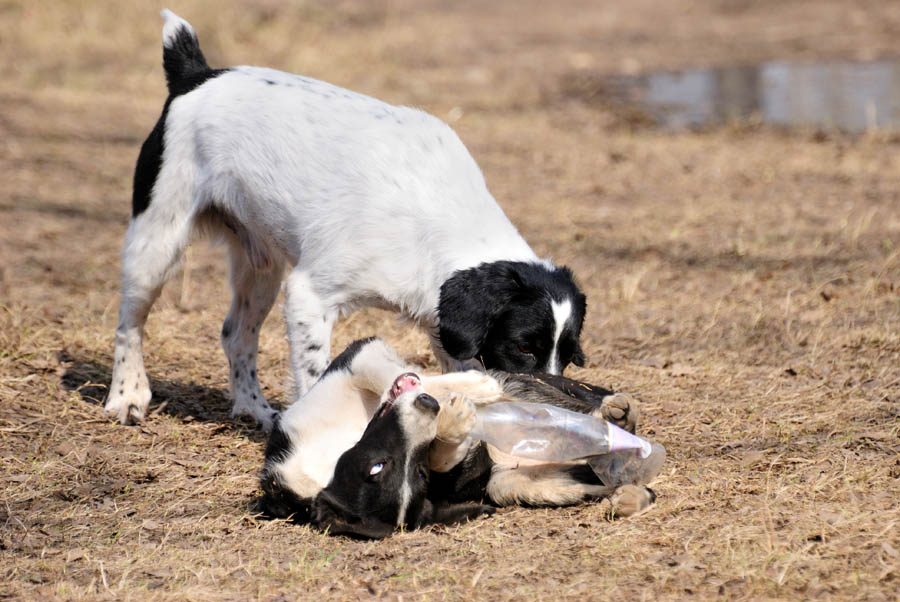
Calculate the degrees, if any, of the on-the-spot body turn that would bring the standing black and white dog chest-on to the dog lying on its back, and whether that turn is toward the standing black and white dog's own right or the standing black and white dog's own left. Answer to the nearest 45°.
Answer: approximately 90° to the standing black and white dog's own right

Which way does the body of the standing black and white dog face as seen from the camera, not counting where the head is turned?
to the viewer's right
